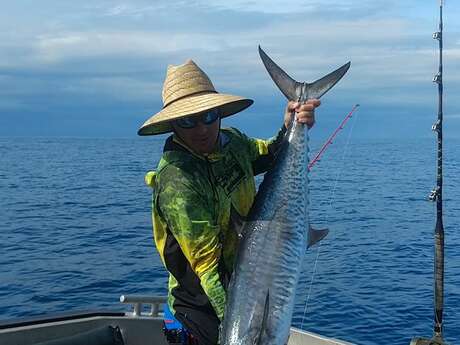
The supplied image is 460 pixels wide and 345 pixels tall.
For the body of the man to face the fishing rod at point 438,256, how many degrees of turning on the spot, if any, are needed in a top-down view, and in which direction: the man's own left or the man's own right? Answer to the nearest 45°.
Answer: approximately 90° to the man's own left

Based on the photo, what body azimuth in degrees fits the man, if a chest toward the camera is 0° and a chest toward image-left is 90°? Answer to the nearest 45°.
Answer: approximately 315°
